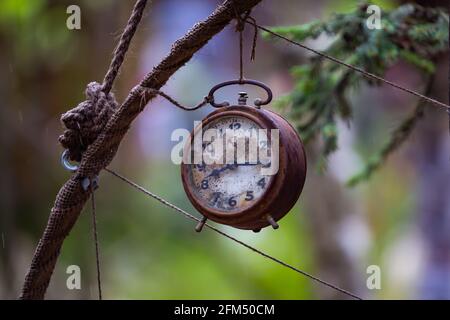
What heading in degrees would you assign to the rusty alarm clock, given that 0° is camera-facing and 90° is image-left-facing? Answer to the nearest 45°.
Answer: approximately 45°
